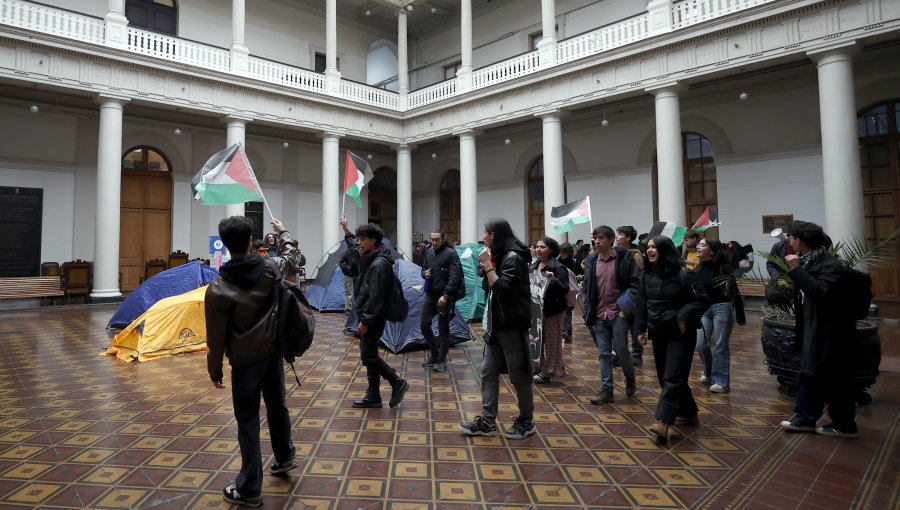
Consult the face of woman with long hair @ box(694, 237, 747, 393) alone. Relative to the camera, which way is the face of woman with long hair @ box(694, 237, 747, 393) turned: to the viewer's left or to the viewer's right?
to the viewer's left

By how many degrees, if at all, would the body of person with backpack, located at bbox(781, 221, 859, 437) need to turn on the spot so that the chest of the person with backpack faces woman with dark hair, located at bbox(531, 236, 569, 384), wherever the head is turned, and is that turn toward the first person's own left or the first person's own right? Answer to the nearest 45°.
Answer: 0° — they already face them

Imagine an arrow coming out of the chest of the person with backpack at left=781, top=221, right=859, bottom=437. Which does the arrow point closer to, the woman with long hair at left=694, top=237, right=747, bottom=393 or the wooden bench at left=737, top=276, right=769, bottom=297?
the woman with long hair

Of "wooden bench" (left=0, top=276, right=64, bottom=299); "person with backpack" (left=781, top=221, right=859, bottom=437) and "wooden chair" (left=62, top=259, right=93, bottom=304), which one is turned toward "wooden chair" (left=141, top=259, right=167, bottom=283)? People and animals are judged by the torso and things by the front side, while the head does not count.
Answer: the person with backpack

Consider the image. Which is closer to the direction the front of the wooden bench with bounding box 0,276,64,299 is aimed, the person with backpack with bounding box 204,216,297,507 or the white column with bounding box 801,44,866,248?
the person with backpack

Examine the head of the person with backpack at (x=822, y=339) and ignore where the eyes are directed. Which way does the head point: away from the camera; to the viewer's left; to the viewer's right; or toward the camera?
to the viewer's left

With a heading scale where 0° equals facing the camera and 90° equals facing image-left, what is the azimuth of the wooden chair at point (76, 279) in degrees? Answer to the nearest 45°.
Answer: approximately 0°

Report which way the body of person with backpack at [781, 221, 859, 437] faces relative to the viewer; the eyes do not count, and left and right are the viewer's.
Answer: facing to the left of the viewer

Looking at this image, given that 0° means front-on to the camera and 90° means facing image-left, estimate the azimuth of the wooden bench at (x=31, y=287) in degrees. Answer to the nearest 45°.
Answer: approximately 0°
